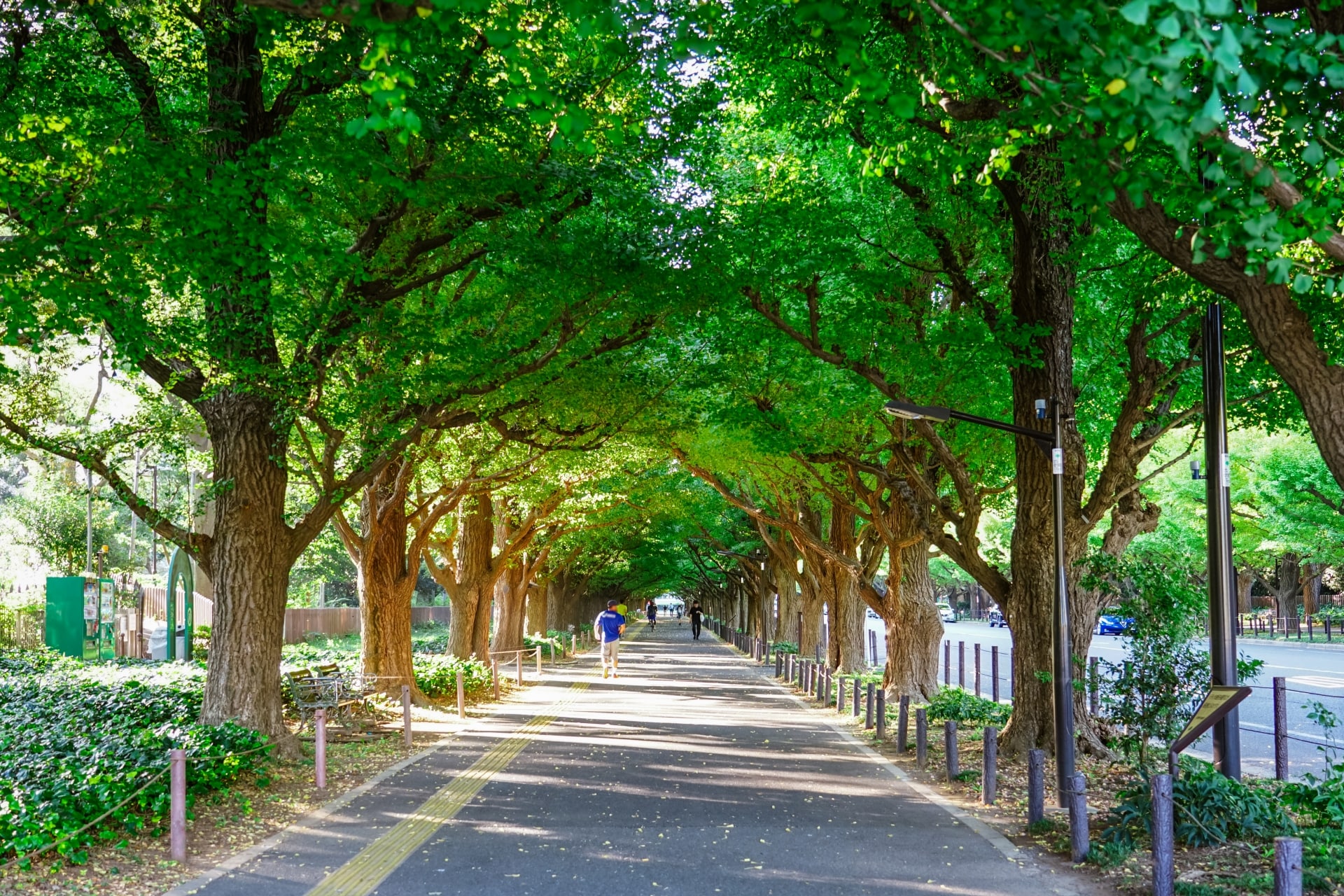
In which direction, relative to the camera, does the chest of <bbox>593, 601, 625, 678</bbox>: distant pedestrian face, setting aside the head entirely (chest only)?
away from the camera

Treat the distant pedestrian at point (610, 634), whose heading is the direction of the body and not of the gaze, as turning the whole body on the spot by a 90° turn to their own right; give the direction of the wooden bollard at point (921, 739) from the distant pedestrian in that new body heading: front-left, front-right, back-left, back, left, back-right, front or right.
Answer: right

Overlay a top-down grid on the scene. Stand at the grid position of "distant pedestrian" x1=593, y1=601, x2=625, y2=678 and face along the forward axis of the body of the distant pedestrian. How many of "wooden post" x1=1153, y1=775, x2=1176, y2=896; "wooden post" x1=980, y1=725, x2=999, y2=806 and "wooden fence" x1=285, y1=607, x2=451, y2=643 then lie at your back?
2

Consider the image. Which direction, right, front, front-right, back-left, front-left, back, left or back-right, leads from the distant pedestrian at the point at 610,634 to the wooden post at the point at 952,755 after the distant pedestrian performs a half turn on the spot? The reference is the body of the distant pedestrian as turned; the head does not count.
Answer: front

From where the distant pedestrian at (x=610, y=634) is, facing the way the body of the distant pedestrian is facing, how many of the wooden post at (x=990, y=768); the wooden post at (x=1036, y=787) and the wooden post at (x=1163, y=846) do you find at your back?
3

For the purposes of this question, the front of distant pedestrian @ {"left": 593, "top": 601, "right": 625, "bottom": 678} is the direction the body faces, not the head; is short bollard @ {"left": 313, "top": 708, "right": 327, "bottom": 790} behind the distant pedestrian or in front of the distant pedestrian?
behind

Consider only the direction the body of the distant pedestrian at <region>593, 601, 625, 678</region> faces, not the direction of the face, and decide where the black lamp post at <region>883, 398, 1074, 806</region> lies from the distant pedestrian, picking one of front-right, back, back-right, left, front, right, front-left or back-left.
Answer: back

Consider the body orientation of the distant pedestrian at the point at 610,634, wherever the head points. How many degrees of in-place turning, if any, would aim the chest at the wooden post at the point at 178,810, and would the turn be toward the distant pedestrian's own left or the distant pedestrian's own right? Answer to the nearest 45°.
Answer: approximately 180°

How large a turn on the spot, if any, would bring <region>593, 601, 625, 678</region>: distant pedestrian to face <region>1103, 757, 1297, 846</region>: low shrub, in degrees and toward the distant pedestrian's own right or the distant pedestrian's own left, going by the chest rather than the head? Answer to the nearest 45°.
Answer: approximately 180°

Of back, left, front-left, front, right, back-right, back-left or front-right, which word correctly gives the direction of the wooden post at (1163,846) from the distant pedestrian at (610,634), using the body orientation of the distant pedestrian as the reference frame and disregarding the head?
back

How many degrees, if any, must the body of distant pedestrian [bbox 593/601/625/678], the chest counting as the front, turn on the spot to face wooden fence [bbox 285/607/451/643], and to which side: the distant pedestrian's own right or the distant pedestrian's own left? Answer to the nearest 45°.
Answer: approximately 45° to the distant pedestrian's own left
